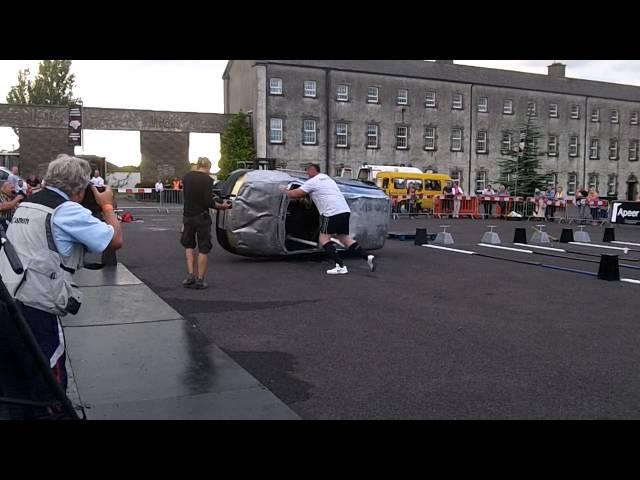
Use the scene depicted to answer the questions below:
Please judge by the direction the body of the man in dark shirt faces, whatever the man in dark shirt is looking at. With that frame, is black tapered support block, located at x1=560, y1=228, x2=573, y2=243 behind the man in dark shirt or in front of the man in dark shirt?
in front

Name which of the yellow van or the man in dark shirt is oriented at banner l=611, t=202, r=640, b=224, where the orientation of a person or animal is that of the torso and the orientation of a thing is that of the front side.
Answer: the man in dark shirt

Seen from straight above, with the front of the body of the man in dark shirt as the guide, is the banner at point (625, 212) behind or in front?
in front

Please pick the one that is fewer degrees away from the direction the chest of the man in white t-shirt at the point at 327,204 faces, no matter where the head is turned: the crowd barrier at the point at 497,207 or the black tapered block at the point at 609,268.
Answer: the crowd barrier

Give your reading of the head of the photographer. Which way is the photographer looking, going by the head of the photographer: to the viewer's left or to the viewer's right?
to the viewer's right

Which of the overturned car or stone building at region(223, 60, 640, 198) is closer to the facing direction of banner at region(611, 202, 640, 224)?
the overturned car

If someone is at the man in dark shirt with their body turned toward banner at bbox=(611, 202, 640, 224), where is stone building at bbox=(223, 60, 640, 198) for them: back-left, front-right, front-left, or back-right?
front-left

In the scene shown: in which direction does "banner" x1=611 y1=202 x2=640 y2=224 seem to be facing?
toward the camera

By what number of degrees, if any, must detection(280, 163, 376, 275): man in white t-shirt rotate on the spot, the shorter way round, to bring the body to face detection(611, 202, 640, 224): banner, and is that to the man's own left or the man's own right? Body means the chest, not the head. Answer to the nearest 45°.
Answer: approximately 90° to the man's own right

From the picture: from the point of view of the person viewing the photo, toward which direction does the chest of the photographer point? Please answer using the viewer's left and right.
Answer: facing away from the viewer and to the right of the viewer

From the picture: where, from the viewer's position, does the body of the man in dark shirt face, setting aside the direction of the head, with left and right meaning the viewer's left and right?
facing away from the viewer and to the right of the viewer

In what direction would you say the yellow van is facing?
to the viewer's left

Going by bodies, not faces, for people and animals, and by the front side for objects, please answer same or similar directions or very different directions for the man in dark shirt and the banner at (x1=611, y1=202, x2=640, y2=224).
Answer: very different directions

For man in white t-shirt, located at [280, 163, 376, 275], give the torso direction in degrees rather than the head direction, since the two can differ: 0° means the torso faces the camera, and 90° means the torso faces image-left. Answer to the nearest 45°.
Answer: approximately 135°

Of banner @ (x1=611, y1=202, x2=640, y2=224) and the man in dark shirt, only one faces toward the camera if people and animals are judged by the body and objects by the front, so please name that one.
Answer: the banner

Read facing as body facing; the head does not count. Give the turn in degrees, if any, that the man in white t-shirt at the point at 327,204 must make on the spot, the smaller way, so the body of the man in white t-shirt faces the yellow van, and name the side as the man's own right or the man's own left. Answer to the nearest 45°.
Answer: approximately 45° to the man's own right
